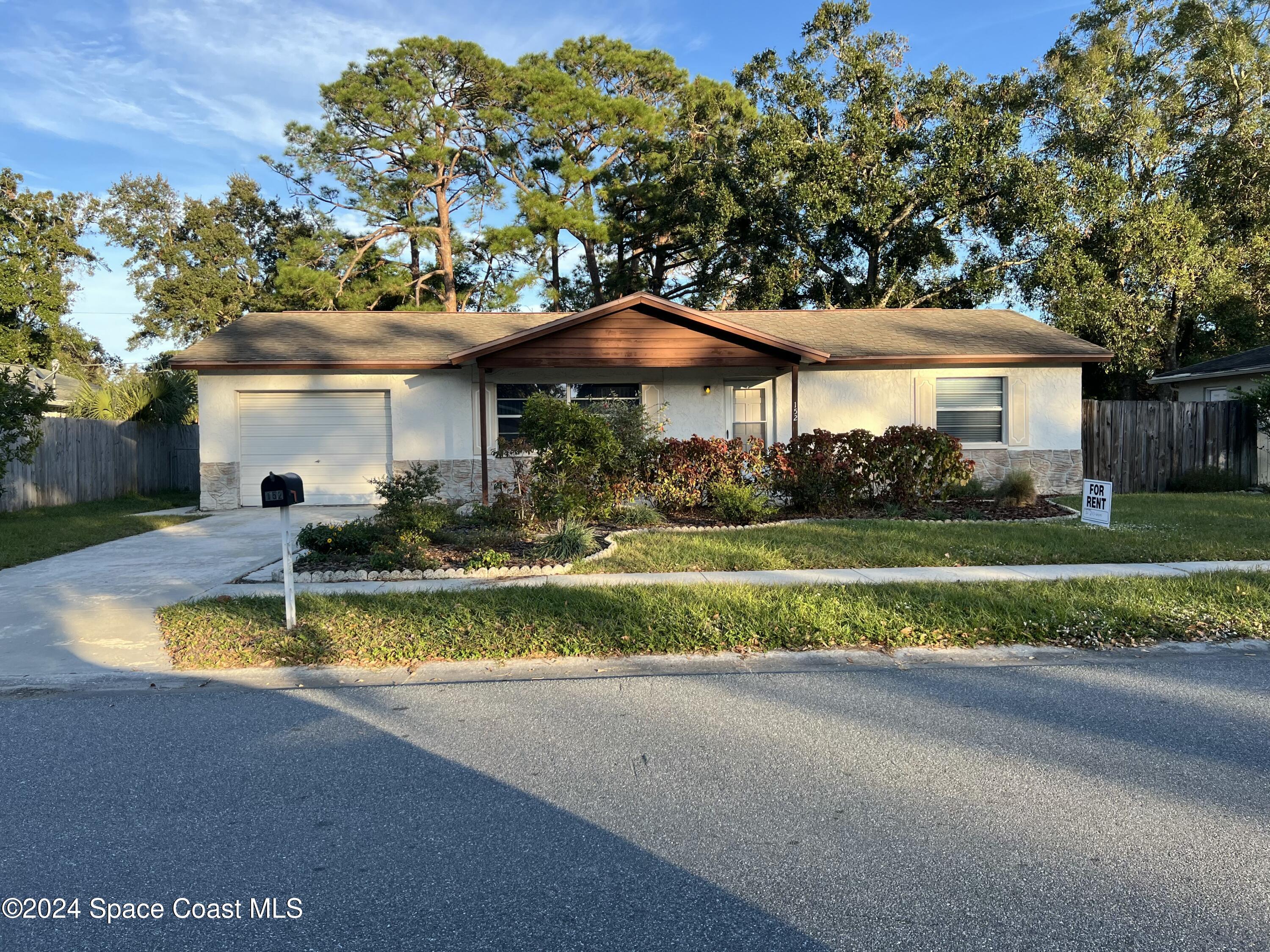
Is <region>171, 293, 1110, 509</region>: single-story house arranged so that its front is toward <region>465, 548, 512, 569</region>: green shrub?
yes

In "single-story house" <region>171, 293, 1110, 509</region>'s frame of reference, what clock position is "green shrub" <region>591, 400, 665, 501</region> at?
The green shrub is roughly at 11 o'clock from the single-story house.

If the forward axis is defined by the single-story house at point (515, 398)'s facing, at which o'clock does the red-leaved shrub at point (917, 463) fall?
The red-leaved shrub is roughly at 10 o'clock from the single-story house.

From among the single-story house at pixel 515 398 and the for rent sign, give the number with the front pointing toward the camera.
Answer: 2

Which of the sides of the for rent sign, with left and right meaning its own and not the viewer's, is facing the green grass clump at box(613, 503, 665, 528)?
right

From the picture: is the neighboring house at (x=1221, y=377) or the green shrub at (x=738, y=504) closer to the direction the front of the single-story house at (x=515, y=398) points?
the green shrub

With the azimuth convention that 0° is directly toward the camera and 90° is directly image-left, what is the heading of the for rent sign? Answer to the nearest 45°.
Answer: approximately 0°

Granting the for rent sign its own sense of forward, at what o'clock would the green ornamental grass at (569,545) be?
The green ornamental grass is roughly at 2 o'clock from the for rent sign.

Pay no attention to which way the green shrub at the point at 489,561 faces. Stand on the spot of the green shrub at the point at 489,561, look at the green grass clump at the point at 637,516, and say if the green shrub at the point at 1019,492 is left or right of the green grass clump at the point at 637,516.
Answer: right

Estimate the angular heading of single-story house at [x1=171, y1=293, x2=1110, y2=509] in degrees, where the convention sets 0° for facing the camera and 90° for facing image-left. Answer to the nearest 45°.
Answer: approximately 0°

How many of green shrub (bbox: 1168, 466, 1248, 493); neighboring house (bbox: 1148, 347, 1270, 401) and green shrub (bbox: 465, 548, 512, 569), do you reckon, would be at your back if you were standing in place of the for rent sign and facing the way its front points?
2

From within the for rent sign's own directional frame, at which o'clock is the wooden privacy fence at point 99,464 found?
The wooden privacy fence is roughly at 3 o'clock from the for rent sign.

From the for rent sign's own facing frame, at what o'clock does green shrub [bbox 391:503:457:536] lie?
The green shrub is roughly at 2 o'clock from the for rent sign.
